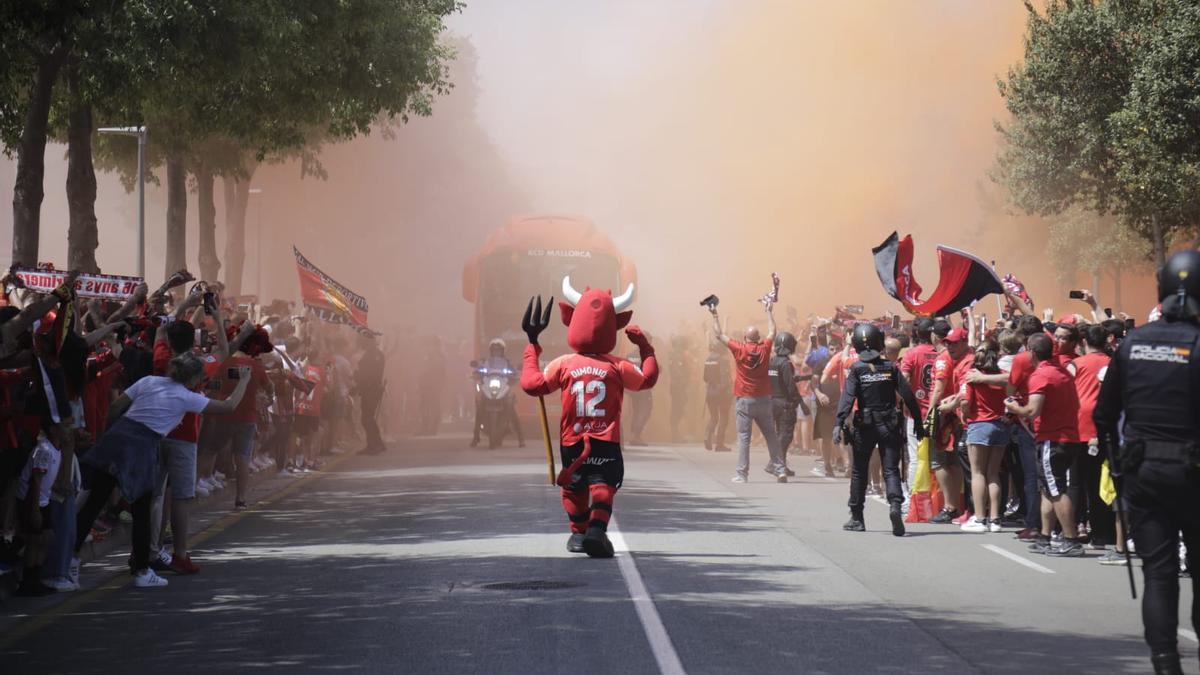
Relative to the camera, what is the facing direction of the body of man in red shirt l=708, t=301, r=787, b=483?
away from the camera

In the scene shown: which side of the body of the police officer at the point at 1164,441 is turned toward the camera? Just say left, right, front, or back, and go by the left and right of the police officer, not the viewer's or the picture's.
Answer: back

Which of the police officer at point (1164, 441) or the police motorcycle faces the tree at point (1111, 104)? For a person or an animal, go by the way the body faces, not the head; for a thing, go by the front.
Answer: the police officer

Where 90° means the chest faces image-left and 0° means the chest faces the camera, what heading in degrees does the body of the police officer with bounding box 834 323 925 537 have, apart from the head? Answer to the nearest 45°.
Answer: approximately 180°

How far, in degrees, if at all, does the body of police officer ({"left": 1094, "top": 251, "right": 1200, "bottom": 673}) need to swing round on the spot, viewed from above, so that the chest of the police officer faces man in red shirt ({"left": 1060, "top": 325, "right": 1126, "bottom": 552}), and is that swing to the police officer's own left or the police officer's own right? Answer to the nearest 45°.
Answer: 0° — they already face them

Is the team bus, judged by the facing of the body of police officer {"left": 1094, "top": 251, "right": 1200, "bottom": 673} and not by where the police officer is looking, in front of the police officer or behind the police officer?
in front

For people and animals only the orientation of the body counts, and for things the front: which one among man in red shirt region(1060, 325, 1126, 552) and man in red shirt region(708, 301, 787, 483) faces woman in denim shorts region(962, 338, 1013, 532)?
man in red shirt region(1060, 325, 1126, 552)

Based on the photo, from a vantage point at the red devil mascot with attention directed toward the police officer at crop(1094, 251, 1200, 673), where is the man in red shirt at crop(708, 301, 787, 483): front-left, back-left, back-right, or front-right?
back-left

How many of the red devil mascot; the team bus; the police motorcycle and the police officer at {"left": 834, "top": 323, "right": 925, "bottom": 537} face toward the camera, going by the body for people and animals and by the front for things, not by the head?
2

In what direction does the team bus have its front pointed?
toward the camera

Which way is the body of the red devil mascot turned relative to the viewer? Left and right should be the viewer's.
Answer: facing away from the viewer
